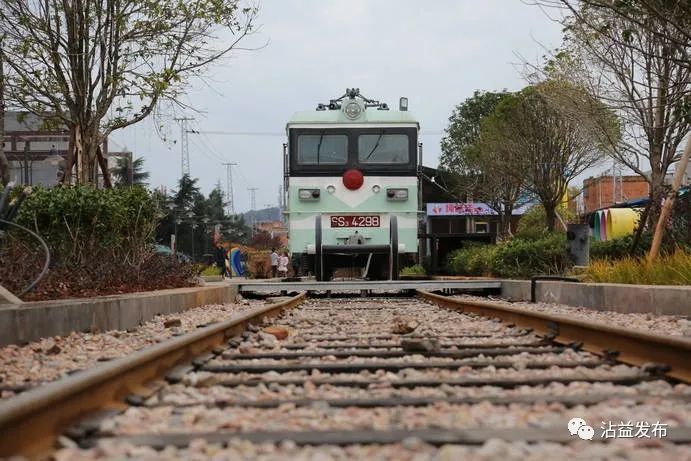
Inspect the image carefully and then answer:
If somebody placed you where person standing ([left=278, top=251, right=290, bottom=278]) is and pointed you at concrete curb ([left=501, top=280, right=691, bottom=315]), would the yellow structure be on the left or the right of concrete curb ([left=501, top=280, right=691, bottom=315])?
left

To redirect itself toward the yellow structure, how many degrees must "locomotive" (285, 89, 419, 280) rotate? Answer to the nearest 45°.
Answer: approximately 135° to its left

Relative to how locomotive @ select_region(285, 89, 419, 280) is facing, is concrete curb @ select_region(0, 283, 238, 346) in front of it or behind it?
in front

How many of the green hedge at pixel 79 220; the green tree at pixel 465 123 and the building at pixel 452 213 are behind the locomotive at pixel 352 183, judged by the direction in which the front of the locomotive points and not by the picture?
2

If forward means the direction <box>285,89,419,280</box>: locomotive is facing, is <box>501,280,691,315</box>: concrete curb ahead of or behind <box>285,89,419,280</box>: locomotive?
ahead

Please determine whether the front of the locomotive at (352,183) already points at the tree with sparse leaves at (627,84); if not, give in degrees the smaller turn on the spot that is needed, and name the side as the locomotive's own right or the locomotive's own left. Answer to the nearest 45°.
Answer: approximately 90° to the locomotive's own left

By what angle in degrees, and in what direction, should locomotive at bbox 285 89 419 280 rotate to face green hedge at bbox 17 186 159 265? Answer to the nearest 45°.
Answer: approximately 45° to its right

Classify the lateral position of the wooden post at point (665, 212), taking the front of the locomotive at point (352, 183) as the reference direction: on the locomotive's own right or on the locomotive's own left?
on the locomotive's own left

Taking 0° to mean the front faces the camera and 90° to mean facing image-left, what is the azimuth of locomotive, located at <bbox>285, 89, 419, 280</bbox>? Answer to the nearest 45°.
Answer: approximately 0°

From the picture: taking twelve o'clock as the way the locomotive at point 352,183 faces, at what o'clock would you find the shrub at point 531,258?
The shrub is roughly at 8 o'clock from the locomotive.

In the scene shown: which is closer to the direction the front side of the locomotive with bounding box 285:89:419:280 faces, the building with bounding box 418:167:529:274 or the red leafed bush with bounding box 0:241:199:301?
the red leafed bush
